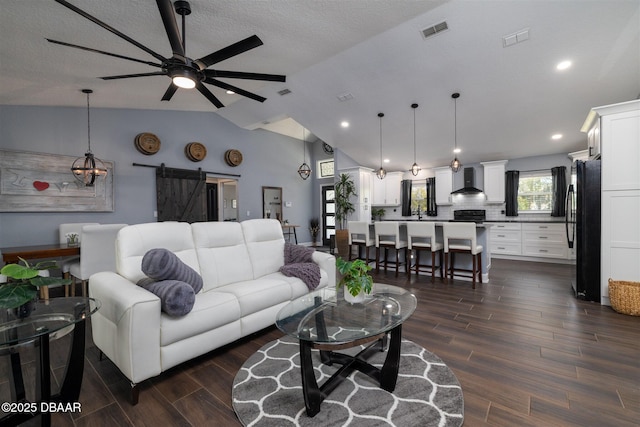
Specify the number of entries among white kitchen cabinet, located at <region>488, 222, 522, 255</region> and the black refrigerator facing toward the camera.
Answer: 1

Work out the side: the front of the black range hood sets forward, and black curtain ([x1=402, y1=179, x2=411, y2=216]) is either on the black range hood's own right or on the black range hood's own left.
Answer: on the black range hood's own right

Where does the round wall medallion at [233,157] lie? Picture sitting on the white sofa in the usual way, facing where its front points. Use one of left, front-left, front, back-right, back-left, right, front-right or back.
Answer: back-left

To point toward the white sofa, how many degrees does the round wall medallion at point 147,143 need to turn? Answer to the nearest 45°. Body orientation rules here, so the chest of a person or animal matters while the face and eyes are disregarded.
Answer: approximately 45° to its right

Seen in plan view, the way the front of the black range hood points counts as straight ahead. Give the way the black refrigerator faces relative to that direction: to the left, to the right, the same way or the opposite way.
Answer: to the right

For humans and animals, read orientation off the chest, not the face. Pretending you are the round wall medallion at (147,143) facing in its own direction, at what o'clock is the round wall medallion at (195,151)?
the round wall medallion at (195,151) is roughly at 10 o'clock from the round wall medallion at (147,143).

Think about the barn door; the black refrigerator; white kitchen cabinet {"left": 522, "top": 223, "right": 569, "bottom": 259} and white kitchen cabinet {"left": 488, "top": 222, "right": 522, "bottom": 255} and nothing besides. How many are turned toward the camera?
3

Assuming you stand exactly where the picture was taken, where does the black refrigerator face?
facing to the left of the viewer

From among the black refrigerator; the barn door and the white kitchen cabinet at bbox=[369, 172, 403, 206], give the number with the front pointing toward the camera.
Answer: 2

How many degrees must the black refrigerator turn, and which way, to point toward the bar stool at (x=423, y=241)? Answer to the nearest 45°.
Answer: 0° — it already faces it

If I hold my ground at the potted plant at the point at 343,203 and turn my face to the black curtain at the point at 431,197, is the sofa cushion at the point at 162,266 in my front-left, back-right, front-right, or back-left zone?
back-right
